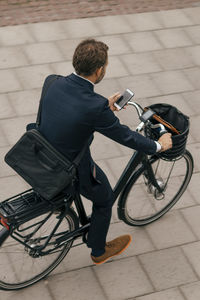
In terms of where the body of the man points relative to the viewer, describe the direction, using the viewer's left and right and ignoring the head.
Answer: facing away from the viewer and to the right of the viewer

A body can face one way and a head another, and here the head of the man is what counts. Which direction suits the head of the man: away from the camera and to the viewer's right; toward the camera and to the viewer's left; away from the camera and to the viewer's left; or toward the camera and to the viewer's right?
away from the camera and to the viewer's right

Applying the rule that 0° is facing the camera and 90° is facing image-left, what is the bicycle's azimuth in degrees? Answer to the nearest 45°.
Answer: approximately 225°
